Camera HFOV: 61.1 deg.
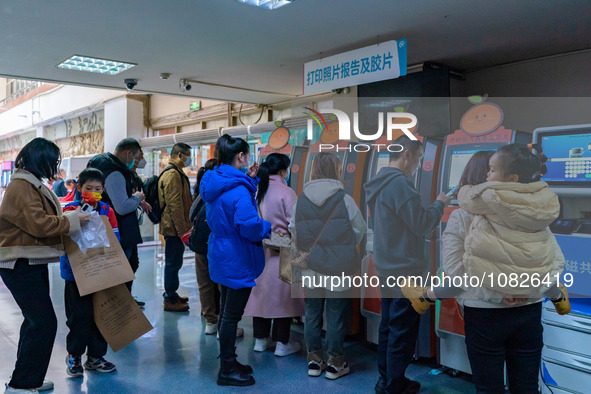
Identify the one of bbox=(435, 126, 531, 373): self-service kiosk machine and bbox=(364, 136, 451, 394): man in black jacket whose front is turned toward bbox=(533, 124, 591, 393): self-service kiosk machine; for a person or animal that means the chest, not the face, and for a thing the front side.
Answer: the man in black jacket

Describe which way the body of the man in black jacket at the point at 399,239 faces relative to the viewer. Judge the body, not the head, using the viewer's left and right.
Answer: facing to the right of the viewer

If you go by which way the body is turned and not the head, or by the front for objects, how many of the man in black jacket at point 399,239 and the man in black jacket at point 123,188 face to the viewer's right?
2

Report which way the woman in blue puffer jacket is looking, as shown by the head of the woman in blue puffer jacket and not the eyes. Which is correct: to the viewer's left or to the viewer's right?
to the viewer's right

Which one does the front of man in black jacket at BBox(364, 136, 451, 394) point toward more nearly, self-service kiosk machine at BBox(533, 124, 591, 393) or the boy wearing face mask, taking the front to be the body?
the self-service kiosk machine

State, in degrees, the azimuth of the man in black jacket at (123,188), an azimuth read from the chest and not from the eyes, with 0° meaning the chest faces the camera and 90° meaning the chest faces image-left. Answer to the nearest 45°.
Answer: approximately 270°

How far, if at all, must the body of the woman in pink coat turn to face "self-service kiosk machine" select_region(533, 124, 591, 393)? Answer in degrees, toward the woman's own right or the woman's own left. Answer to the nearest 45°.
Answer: approximately 90° to the woman's own right

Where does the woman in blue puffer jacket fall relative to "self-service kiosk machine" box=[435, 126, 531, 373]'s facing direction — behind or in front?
in front

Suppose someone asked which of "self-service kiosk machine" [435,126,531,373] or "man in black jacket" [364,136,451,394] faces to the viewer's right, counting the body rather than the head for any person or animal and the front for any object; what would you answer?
the man in black jacket
